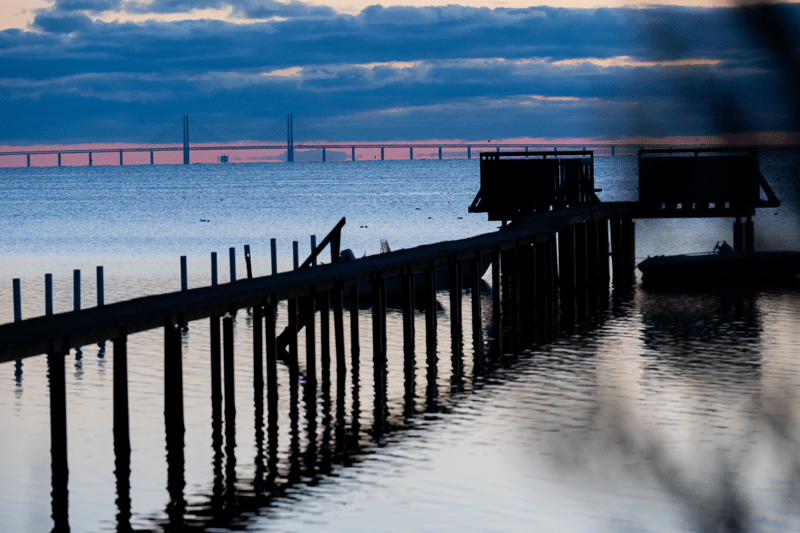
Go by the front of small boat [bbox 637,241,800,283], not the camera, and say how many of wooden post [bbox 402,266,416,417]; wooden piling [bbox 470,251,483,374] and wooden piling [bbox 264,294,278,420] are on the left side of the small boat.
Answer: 3

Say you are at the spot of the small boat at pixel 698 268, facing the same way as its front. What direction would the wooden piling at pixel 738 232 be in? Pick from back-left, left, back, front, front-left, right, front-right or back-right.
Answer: right

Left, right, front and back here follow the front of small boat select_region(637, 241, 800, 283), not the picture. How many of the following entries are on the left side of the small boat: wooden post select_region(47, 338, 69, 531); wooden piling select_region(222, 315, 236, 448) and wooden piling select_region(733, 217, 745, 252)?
2
